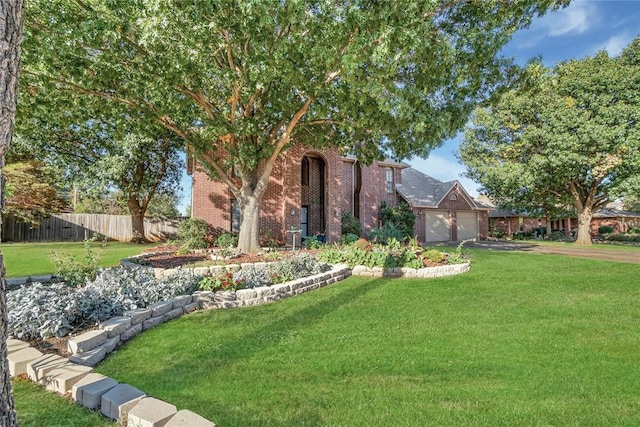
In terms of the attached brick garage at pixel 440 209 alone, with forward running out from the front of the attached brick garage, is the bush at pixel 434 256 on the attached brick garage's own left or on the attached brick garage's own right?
on the attached brick garage's own right

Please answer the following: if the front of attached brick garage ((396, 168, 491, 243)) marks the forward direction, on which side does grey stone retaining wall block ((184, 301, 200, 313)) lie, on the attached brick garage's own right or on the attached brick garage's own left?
on the attached brick garage's own right

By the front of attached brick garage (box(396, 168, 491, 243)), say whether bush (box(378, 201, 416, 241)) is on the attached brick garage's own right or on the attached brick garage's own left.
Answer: on the attached brick garage's own right

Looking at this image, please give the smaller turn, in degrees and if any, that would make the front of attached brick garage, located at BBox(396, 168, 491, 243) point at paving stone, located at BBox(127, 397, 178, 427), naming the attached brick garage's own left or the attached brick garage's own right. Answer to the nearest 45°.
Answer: approximately 45° to the attached brick garage's own right

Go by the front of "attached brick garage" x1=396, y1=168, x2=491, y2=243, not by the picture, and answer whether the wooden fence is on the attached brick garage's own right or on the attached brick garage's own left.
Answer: on the attached brick garage's own right

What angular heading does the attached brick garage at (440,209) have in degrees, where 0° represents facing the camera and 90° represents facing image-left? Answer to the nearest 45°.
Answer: approximately 315°

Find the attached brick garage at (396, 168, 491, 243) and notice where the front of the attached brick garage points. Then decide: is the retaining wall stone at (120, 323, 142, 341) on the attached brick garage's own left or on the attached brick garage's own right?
on the attached brick garage's own right

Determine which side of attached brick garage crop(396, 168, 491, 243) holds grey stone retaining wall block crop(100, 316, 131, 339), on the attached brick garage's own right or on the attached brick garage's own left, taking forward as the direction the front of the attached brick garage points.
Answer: on the attached brick garage's own right

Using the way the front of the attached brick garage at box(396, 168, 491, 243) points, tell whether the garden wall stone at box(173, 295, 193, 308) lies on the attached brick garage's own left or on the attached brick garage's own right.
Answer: on the attached brick garage's own right

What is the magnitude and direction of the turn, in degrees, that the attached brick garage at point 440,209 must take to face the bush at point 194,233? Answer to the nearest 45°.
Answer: approximately 90° to its right

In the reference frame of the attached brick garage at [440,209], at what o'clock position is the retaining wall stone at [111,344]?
The retaining wall stone is roughly at 2 o'clock from the attached brick garage.
